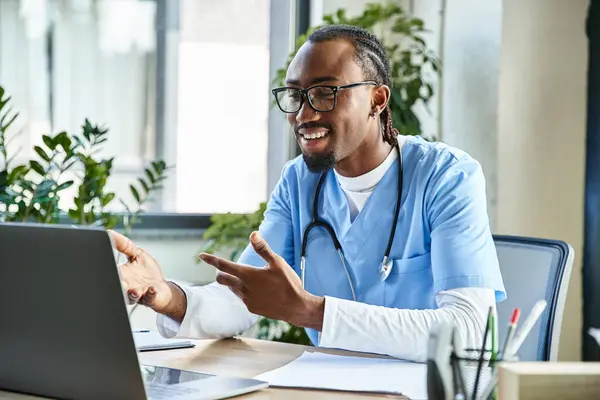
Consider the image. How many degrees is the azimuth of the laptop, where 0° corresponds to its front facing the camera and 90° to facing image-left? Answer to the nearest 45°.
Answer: approximately 225°

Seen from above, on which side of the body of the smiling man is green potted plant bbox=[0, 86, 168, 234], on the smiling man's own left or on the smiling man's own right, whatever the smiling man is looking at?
on the smiling man's own right

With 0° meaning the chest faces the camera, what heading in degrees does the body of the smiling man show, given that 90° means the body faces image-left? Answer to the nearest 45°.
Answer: approximately 45°

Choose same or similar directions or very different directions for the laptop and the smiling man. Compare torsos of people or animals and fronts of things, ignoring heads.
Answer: very different directions

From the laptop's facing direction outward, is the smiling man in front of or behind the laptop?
in front
